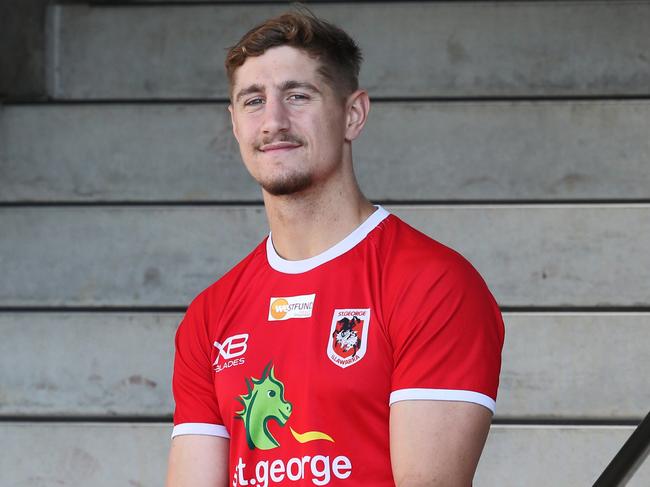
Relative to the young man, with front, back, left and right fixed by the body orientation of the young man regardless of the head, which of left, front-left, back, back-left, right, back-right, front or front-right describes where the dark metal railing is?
back-left

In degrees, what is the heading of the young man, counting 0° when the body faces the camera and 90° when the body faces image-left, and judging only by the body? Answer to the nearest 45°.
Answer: approximately 45°
